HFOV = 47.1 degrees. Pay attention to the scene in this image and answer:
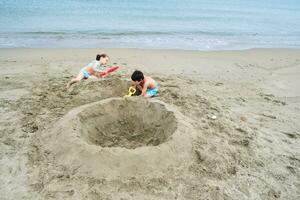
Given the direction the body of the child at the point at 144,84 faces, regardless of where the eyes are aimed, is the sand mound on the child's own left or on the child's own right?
on the child's own left

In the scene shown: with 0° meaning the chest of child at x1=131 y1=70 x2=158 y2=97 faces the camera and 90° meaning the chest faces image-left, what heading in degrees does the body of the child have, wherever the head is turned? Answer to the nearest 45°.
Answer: approximately 90°

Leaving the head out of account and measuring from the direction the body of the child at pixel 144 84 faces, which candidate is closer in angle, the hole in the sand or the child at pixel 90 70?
the child

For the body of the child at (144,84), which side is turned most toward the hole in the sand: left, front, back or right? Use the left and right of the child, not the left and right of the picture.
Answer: left

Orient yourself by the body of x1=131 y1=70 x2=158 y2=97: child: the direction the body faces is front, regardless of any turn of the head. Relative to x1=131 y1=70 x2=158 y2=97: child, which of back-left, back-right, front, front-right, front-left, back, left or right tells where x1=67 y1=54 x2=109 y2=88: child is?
front-right
